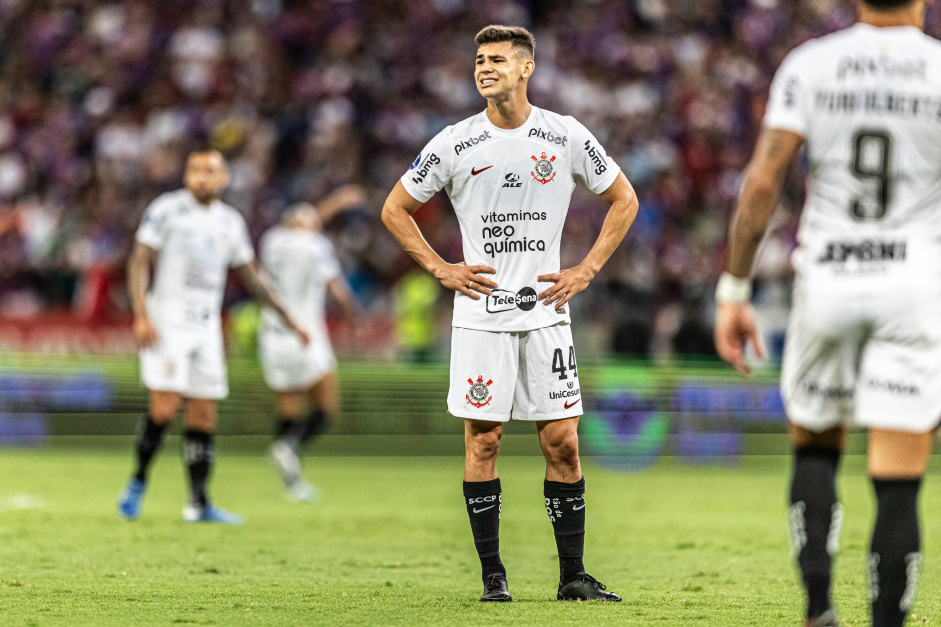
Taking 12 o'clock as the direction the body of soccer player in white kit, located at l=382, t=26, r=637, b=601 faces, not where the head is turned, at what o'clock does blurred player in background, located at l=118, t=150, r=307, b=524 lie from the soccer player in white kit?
The blurred player in background is roughly at 5 o'clock from the soccer player in white kit.

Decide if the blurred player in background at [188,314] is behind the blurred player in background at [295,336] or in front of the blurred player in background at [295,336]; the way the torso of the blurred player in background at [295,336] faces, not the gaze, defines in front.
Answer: behind

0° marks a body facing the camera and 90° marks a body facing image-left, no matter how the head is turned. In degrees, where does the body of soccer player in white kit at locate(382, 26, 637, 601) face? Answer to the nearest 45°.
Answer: approximately 0°

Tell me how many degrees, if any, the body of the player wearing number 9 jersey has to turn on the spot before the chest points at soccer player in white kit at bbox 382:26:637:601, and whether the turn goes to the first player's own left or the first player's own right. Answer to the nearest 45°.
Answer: approximately 45° to the first player's own left

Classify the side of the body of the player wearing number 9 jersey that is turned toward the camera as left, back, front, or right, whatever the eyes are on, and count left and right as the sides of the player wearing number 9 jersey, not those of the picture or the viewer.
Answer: back
